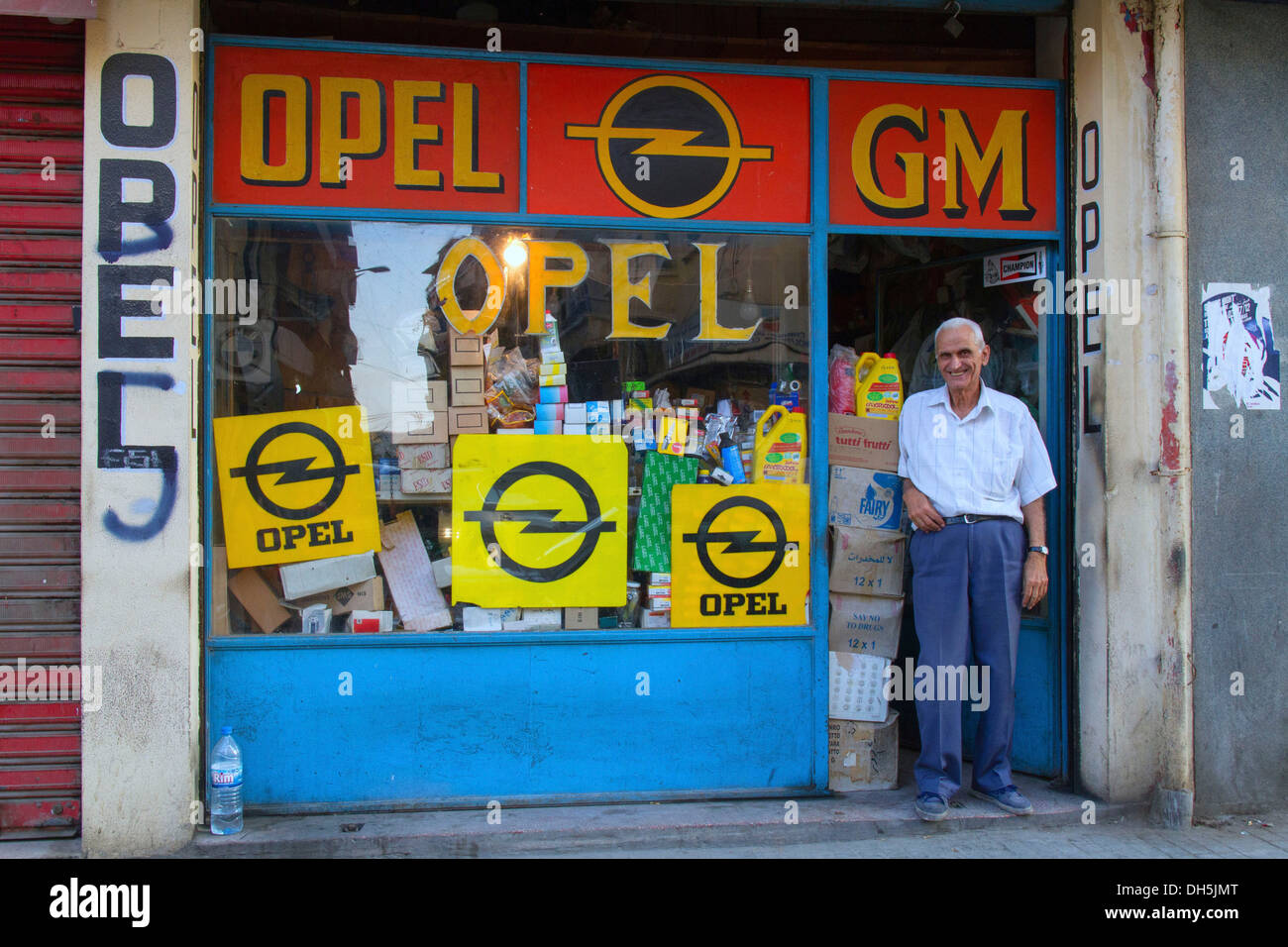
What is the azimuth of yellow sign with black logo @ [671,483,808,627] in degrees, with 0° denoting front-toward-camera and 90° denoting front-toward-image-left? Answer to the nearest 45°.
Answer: approximately 0°

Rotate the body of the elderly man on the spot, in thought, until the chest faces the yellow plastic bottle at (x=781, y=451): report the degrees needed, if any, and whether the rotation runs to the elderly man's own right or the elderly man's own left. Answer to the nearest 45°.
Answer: approximately 90° to the elderly man's own right

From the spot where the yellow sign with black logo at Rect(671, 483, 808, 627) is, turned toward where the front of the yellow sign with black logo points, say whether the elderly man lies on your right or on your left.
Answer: on your left

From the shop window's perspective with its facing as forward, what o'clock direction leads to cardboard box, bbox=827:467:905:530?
The cardboard box is roughly at 9 o'clock from the shop window.

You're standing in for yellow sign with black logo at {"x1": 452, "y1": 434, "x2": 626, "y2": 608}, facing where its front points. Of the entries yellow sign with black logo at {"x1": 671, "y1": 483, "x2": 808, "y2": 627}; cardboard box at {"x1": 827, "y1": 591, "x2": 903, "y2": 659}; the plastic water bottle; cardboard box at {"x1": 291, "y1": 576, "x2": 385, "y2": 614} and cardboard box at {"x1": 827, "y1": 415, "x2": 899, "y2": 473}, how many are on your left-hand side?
3

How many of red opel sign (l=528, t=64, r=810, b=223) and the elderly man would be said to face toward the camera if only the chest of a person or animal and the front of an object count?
2

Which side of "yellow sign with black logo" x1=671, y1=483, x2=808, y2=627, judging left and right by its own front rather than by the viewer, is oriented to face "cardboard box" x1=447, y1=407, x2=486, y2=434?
right

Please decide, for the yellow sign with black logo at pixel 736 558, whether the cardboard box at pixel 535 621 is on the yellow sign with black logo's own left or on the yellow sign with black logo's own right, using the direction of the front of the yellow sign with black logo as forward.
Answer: on the yellow sign with black logo's own right
